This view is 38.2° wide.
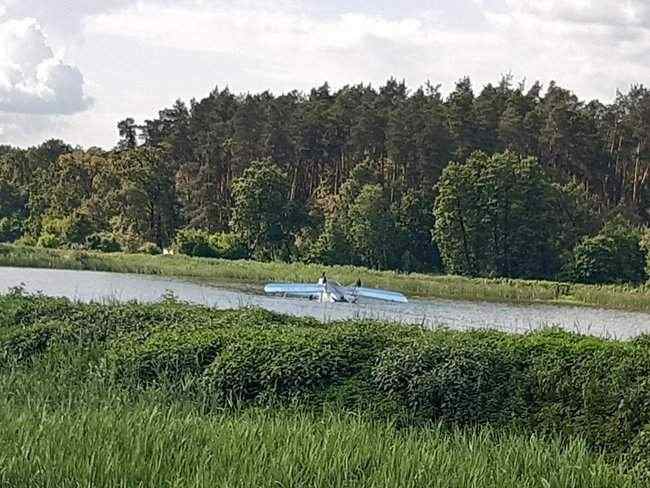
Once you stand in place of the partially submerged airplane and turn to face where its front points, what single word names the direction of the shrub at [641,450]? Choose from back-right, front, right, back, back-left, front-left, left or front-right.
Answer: front

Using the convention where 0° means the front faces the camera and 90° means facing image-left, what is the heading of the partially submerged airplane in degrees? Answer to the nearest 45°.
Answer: approximately 0°

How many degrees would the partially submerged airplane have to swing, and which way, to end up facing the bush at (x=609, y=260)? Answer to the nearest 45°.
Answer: approximately 135° to its left

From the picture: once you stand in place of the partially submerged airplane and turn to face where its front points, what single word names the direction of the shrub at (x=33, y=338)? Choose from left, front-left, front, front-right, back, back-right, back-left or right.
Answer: front

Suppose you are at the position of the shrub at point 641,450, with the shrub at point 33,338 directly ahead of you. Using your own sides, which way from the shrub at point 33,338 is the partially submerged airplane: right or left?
right

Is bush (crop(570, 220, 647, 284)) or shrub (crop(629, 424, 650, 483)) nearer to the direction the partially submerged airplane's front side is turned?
the shrub
